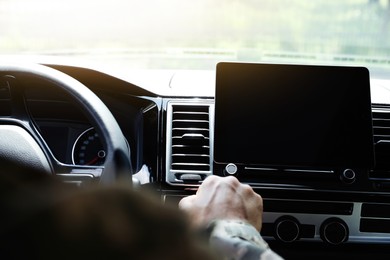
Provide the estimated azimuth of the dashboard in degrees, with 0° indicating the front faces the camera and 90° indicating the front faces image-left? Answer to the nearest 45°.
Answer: approximately 0°

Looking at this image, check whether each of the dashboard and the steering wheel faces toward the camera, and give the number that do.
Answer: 2

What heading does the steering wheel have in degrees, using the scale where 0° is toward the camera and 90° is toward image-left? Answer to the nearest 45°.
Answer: approximately 0°
